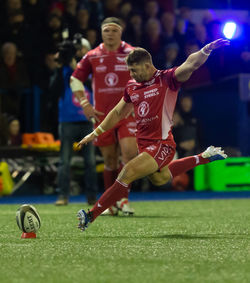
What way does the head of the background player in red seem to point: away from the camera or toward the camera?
toward the camera

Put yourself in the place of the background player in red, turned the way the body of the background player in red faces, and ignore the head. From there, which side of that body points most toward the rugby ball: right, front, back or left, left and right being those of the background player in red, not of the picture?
front

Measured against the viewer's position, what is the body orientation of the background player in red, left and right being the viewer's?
facing the viewer
